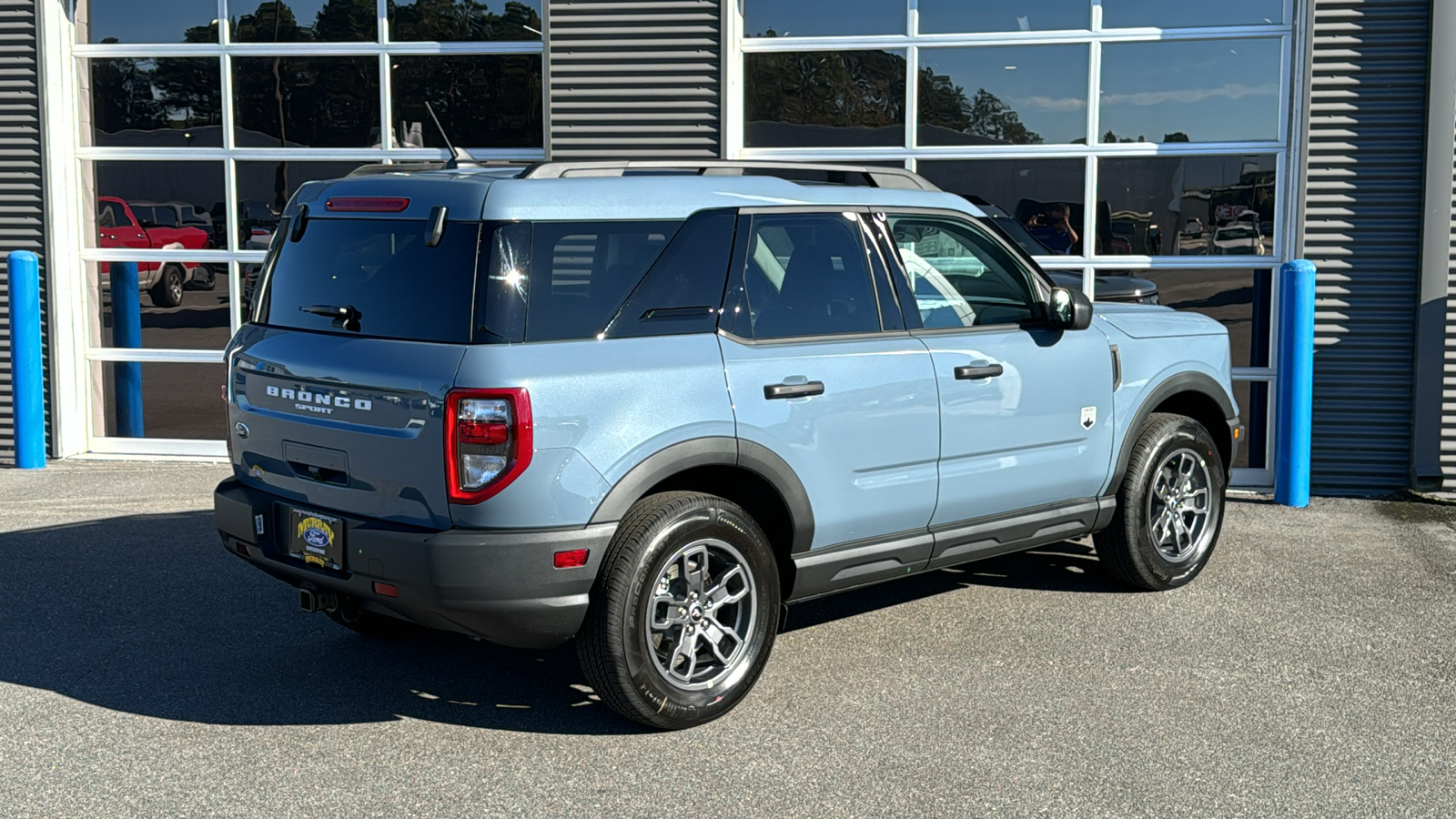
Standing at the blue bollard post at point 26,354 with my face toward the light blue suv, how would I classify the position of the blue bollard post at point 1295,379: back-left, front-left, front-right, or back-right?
front-left

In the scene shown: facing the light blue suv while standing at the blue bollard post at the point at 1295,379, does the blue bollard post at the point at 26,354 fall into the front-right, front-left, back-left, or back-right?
front-right

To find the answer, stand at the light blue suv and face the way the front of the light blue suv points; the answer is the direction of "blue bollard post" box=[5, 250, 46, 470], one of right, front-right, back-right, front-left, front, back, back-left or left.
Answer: left

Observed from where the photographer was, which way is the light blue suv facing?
facing away from the viewer and to the right of the viewer

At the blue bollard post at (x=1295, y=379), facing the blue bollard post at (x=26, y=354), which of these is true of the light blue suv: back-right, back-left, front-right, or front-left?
front-left

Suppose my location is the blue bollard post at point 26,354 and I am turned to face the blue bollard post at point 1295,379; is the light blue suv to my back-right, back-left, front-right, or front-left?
front-right

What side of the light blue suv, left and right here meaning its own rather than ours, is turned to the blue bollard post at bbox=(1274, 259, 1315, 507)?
front
